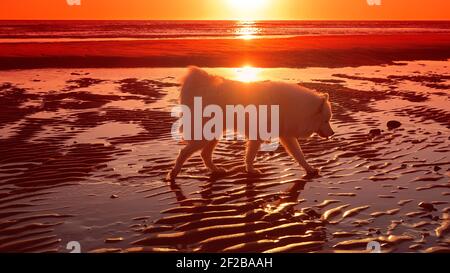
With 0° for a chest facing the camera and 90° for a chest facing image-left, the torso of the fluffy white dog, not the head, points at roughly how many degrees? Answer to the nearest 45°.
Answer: approximately 270°
